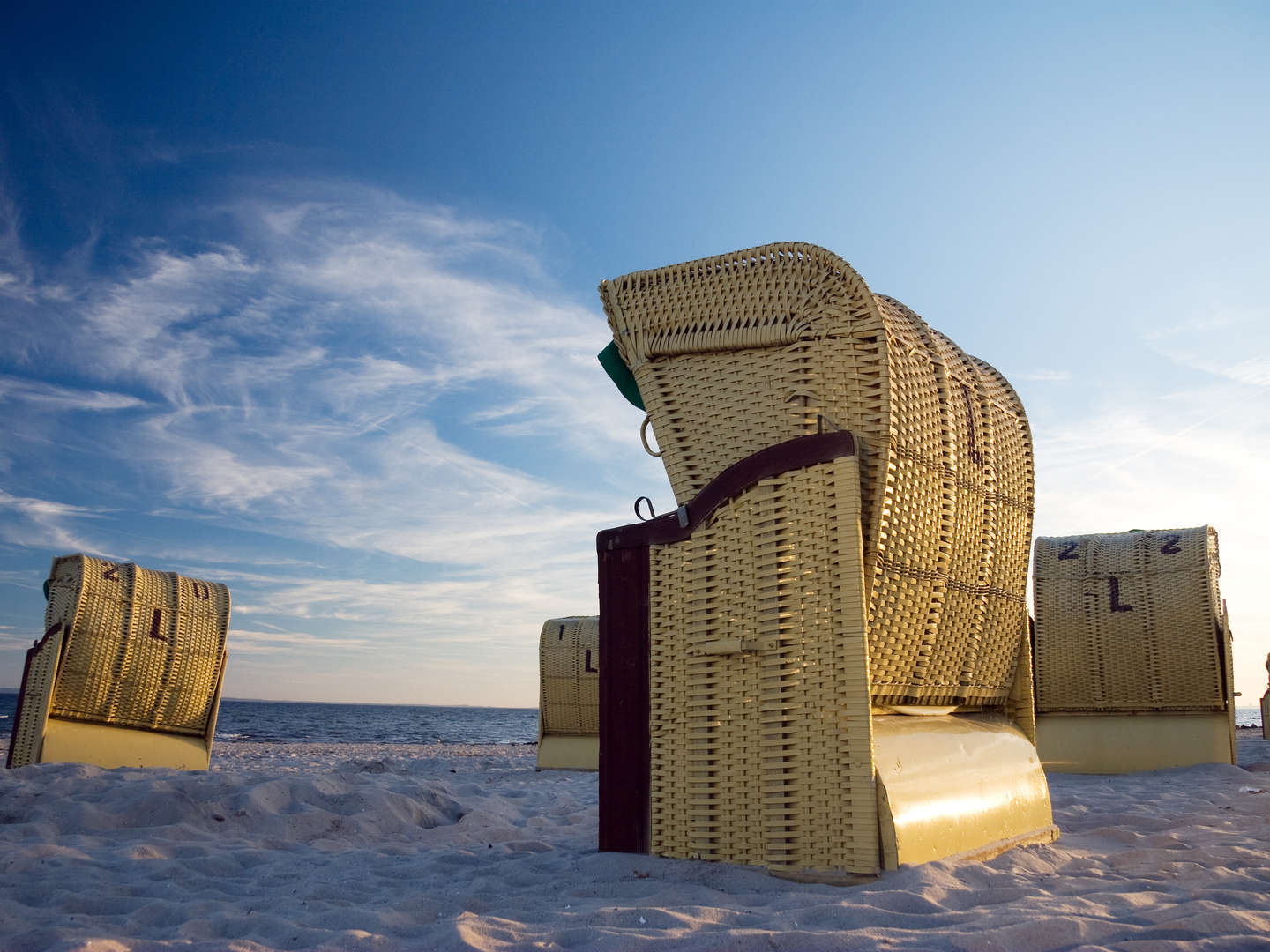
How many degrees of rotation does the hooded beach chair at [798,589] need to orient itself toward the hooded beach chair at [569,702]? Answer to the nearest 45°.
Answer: approximately 45° to its right

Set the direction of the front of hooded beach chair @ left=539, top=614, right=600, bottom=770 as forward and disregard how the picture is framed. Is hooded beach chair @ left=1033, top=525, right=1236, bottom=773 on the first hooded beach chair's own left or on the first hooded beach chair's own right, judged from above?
on the first hooded beach chair's own right

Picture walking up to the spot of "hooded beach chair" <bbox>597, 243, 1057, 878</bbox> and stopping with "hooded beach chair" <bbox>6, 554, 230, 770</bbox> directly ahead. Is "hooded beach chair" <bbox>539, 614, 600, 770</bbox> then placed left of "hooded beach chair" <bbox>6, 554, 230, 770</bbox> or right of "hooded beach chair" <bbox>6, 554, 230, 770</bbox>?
right

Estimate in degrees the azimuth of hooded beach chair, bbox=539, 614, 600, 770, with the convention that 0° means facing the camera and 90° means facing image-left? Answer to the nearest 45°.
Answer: approximately 180°

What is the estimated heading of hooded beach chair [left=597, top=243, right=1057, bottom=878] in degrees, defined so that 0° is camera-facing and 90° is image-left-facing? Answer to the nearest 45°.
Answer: approximately 135°

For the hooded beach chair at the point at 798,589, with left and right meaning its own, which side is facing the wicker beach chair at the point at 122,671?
front

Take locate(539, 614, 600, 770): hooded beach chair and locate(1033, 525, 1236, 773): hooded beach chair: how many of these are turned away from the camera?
2

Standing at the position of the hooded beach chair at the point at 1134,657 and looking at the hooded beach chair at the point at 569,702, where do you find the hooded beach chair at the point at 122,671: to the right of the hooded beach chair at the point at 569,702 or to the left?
left

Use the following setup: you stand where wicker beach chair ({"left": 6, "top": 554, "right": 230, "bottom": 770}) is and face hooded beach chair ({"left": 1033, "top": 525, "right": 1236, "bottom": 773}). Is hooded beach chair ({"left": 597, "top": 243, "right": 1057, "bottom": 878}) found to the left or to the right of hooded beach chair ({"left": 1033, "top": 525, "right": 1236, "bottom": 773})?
right

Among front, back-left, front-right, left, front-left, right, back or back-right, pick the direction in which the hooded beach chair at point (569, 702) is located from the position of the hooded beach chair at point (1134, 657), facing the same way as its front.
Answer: left

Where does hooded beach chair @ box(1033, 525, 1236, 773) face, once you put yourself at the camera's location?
facing away from the viewer
